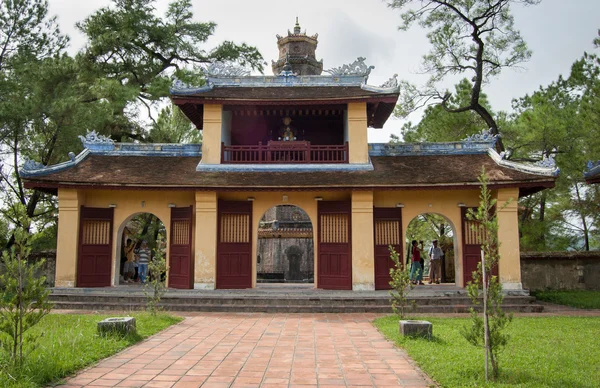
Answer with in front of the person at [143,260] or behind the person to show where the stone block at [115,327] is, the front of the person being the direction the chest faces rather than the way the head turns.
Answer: in front

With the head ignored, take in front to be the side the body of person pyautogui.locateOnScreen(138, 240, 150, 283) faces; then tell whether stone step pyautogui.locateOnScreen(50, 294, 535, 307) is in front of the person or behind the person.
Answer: in front

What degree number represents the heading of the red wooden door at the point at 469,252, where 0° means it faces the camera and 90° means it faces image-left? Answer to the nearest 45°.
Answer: approximately 0°

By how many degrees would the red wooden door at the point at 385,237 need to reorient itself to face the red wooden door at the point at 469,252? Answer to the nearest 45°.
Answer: approximately 90° to its left

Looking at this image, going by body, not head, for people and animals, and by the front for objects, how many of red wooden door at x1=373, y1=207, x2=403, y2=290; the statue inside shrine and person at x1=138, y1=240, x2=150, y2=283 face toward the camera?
3
